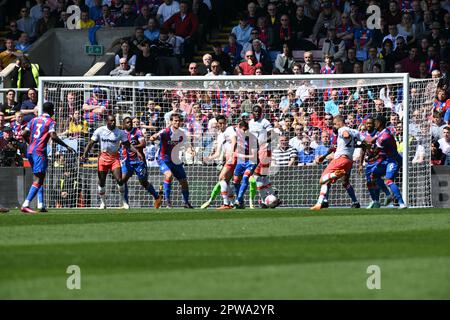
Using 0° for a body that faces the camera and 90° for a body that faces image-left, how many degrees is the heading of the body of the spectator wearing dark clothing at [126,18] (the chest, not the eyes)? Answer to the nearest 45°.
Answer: approximately 0°

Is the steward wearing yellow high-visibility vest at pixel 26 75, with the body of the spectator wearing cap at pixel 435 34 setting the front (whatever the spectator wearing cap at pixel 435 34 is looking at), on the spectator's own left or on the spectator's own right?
on the spectator's own right

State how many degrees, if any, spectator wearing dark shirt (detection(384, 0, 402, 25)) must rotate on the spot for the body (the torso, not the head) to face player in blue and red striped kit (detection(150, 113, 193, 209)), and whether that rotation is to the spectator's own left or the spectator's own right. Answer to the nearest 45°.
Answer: approximately 45° to the spectator's own right

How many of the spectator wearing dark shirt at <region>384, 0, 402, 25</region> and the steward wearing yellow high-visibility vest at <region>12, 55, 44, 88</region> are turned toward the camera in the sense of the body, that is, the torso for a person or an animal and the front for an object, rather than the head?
2

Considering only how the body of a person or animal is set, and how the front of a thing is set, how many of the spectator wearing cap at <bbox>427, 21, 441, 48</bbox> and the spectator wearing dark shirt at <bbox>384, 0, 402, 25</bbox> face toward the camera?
2
